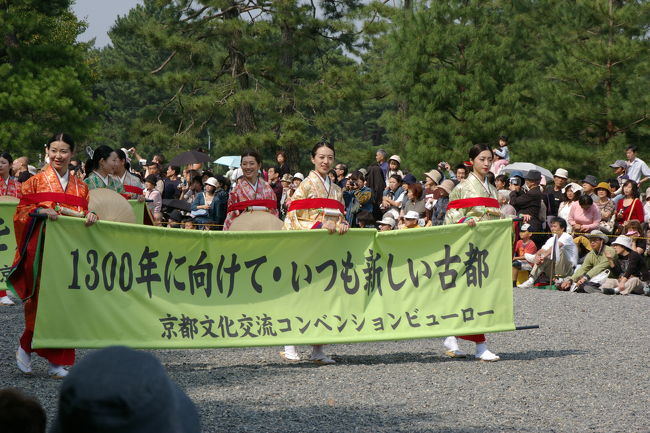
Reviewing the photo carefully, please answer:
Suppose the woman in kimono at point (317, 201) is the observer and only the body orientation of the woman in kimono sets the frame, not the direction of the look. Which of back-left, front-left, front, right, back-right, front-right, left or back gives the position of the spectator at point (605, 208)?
left

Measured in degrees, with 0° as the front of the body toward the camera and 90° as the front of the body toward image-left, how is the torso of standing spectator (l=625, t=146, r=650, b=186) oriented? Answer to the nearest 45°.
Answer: approximately 45°

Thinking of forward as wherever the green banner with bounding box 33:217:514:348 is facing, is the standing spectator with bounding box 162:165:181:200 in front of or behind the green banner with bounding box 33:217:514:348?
behind

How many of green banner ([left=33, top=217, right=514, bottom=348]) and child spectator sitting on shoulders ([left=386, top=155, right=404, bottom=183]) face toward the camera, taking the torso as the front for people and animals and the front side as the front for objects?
2

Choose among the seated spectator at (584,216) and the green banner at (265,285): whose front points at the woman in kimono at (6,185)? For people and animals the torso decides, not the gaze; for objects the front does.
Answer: the seated spectator

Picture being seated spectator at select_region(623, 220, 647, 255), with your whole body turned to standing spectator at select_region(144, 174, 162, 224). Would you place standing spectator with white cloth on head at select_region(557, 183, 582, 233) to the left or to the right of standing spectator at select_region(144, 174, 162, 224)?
right

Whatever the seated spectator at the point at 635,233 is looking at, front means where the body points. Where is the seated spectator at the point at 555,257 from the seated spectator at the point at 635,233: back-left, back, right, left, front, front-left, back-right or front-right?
front-right

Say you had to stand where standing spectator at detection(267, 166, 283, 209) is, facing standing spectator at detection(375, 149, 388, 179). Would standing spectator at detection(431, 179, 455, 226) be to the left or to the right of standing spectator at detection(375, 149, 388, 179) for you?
right
